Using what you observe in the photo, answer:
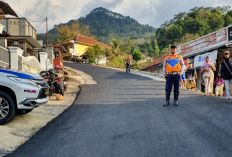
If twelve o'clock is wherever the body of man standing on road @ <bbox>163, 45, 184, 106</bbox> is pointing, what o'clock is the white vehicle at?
The white vehicle is roughly at 2 o'clock from the man standing on road.

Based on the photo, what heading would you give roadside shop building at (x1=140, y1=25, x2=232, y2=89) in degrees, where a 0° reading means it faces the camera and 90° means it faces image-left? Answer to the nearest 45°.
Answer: approximately 45°

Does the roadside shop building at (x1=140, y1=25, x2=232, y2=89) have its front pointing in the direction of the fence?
yes

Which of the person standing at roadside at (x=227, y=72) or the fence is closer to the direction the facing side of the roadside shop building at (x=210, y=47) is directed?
the fence

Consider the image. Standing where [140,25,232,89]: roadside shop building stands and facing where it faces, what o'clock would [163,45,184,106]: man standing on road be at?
The man standing on road is roughly at 11 o'clock from the roadside shop building.

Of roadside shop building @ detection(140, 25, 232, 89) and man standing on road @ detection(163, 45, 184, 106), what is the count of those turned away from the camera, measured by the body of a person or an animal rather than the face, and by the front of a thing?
0

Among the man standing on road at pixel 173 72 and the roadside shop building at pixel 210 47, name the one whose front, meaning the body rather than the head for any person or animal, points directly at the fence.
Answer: the roadside shop building

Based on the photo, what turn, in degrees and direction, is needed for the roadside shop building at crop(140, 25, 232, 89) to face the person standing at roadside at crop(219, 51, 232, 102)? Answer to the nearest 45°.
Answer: approximately 45° to its left

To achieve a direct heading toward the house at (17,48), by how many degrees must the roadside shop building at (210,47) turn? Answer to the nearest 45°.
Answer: approximately 45° to its right

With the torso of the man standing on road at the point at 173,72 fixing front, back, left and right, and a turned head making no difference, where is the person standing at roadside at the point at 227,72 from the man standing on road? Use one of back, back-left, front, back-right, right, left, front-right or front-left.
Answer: back-left

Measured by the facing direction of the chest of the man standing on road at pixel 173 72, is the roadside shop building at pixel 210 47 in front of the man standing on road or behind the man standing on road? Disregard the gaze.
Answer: behind
